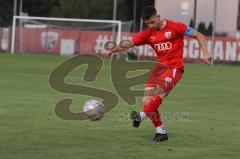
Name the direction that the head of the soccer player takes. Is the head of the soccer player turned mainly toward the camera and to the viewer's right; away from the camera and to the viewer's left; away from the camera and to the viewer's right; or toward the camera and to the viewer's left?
toward the camera and to the viewer's left

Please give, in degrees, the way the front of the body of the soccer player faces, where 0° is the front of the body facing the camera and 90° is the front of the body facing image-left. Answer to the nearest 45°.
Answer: approximately 45°

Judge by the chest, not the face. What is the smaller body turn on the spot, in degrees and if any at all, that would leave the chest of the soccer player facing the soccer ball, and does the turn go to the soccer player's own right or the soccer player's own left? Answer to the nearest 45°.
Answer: approximately 45° to the soccer player's own right
